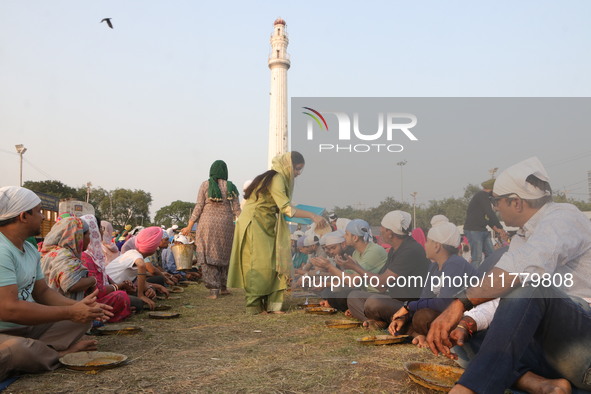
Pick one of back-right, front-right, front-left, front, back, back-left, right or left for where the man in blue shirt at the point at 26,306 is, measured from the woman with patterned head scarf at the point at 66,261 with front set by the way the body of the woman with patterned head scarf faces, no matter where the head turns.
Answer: right

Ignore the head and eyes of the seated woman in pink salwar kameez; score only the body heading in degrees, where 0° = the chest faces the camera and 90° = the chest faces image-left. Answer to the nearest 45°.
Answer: approximately 270°

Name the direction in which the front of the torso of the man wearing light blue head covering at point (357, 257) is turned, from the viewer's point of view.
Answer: to the viewer's left

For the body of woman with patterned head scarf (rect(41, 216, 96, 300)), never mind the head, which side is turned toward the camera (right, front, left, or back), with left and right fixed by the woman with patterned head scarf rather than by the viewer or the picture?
right

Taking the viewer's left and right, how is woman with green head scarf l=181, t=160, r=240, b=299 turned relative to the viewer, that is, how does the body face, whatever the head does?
facing away from the viewer

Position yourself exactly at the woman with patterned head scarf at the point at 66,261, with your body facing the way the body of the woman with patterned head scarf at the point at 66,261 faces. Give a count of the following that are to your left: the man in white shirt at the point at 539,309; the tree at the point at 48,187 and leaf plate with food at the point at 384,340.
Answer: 1

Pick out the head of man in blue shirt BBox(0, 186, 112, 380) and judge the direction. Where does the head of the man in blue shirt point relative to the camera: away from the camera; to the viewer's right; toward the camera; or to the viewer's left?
to the viewer's right

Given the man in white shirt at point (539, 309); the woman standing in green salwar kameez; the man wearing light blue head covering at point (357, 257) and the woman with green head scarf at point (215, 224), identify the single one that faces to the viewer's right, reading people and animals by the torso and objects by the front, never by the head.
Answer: the woman standing in green salwar kameez

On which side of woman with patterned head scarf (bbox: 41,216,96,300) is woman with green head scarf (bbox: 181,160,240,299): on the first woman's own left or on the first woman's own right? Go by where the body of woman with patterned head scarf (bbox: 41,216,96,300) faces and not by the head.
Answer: on the first woman's own left

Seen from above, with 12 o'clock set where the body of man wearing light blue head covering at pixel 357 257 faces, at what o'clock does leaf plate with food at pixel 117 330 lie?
The leaf plate with food is roughly at 11 o'clock from the man wearing light blue head covering.

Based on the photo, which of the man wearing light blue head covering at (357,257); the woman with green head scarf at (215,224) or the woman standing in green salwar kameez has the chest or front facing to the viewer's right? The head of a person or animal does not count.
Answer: the woman standing in green salwar kameez

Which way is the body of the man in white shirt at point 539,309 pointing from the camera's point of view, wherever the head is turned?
to the viewer's left

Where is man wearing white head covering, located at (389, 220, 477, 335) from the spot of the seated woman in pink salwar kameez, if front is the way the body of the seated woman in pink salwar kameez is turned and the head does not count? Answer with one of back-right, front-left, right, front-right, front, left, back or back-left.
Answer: front-right

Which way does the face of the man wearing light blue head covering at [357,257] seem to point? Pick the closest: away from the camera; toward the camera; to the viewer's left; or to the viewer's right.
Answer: to the viewer's left

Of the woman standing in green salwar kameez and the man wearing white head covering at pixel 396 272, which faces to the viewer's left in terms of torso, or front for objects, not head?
the man wearing white head covering

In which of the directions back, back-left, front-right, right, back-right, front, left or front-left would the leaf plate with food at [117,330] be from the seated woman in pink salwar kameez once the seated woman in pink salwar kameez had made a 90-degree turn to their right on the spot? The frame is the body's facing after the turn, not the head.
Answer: front
